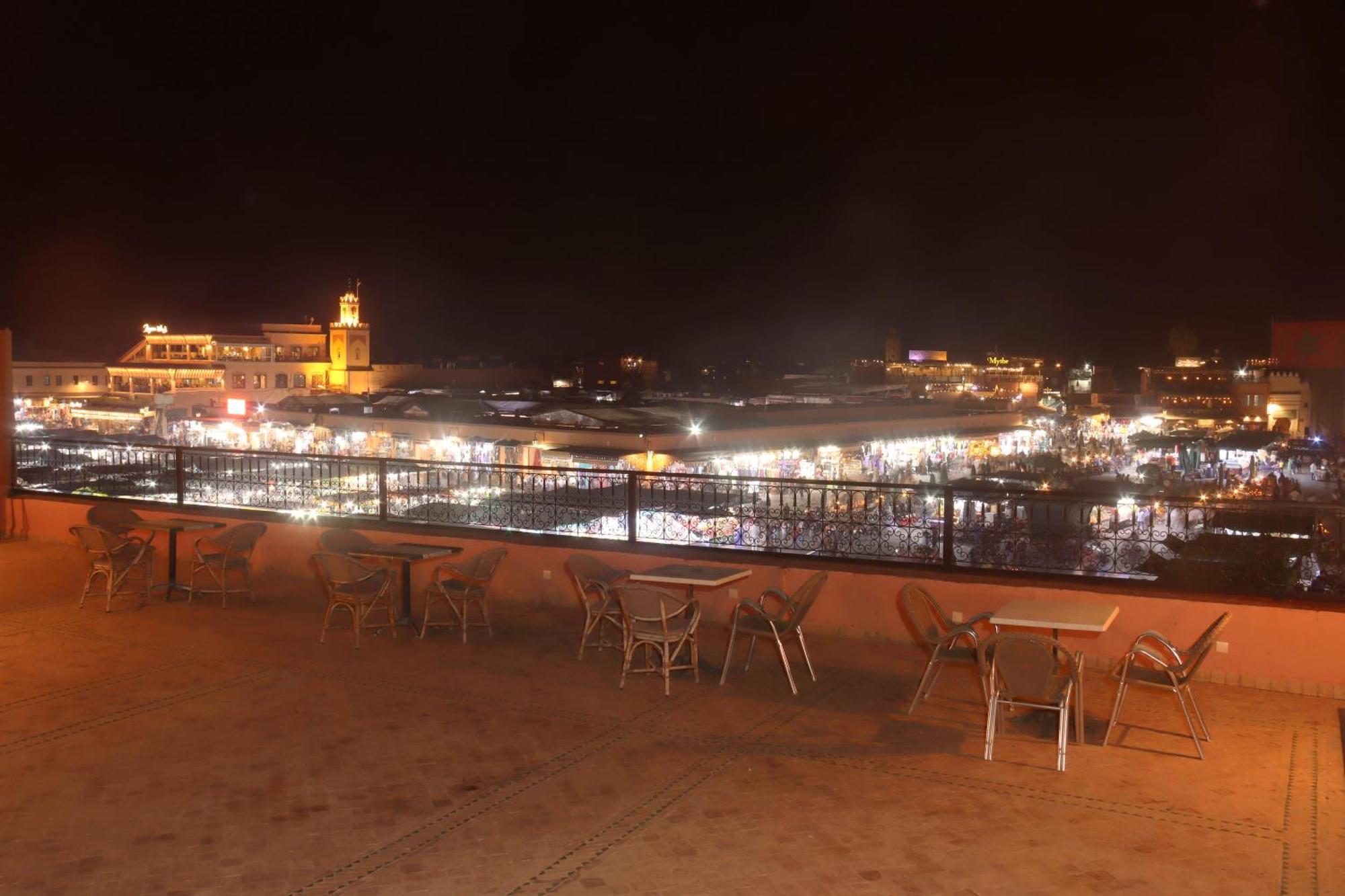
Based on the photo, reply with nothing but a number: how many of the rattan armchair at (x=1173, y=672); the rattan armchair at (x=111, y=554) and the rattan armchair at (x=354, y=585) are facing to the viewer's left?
1

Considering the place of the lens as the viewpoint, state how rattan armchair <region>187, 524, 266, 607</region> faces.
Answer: facing away from the viewer and to the left of the viewer

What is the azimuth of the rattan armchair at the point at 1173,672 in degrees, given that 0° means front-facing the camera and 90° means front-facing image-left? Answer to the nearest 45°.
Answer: approximately 90°

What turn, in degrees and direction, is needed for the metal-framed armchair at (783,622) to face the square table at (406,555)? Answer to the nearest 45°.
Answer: approximately 45° to its right

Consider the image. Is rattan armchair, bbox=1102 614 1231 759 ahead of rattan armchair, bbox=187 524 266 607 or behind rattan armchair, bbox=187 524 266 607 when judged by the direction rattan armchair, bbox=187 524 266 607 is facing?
behind

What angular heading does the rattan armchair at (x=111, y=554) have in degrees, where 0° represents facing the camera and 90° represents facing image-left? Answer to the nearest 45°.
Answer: approximately 225°

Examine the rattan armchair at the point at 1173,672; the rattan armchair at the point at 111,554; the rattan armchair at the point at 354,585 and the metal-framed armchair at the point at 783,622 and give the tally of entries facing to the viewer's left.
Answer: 2

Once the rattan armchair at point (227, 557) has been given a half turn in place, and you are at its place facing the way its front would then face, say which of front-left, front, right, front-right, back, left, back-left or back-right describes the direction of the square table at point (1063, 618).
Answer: front

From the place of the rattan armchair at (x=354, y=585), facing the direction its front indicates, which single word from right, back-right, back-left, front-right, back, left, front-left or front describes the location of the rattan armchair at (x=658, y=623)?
right

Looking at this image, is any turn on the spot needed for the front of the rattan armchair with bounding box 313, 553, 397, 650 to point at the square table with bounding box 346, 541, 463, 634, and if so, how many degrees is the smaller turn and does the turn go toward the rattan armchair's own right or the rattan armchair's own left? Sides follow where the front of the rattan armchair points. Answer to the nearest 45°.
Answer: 0° — it already faces it

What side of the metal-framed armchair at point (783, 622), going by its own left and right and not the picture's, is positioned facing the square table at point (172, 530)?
front

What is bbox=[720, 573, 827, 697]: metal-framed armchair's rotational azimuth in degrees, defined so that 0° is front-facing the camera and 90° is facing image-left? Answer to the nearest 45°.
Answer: approximately 90°
